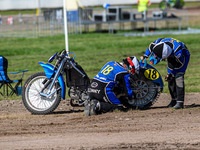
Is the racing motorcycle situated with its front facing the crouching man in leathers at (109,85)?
no

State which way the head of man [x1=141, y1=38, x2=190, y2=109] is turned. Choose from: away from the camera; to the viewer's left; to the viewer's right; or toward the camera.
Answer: to the viewer's left

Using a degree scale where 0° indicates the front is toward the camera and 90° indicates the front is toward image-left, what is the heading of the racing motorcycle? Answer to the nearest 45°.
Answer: approximately 90°

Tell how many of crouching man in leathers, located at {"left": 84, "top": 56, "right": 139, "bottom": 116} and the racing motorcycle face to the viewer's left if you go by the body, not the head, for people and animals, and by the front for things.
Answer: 1

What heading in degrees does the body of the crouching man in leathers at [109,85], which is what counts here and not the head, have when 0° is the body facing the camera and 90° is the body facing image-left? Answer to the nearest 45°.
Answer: approximately 225°

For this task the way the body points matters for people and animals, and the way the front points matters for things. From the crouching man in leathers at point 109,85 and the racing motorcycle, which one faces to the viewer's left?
the racing motorcycle
